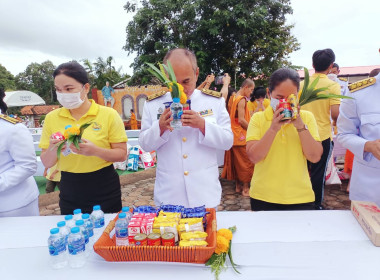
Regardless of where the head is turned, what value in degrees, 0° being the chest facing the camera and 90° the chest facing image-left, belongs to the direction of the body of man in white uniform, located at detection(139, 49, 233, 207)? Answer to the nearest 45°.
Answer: approximately 0°

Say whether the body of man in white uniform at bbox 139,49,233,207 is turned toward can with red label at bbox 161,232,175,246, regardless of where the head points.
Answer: yes
